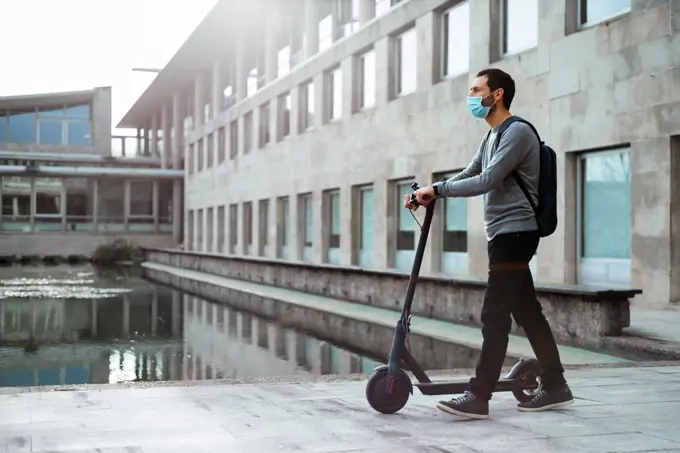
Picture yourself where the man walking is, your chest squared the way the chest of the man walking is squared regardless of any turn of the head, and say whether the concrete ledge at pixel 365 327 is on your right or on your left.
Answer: on your right

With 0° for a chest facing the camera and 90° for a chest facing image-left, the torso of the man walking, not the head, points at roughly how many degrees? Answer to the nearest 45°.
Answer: approximately 90°

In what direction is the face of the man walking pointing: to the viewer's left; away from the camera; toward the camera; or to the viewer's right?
to the viewer's left

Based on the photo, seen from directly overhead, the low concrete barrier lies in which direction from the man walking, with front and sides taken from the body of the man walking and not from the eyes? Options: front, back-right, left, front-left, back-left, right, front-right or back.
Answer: right
